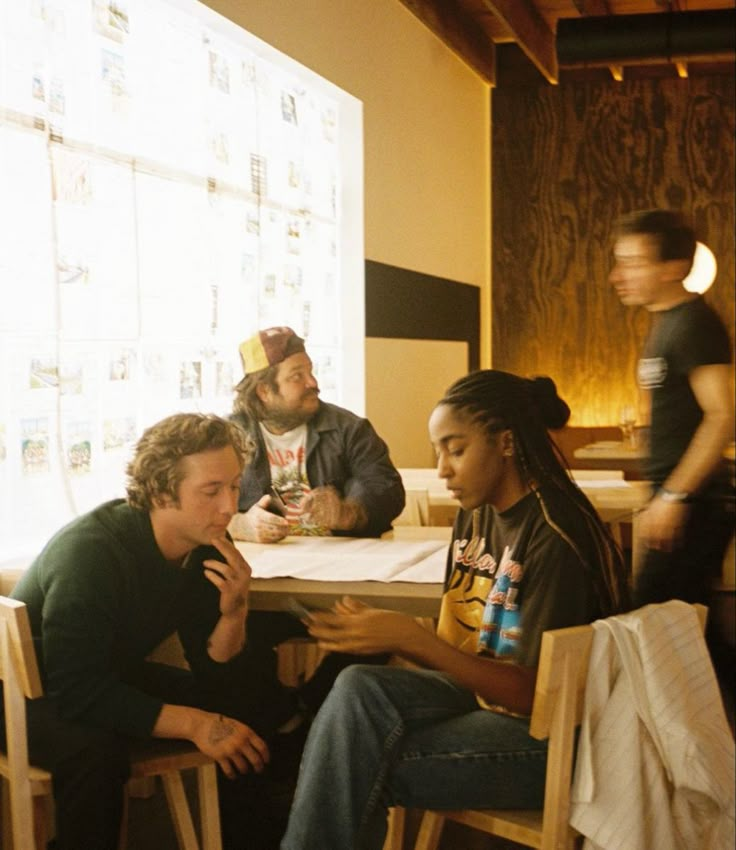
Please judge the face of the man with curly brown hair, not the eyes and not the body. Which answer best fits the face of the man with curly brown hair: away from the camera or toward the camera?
toward the camera

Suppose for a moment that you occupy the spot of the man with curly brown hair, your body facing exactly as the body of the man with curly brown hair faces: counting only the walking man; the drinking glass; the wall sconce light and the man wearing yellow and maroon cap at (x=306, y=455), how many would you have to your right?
0

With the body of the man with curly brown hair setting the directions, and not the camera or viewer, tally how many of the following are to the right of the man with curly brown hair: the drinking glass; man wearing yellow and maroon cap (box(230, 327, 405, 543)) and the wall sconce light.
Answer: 0

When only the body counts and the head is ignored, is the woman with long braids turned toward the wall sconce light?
no

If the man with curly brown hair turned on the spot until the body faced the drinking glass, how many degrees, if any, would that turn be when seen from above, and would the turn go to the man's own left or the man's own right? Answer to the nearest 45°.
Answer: approximately 90° to the man's own left

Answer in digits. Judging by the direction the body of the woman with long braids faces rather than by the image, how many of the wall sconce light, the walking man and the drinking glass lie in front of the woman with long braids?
0

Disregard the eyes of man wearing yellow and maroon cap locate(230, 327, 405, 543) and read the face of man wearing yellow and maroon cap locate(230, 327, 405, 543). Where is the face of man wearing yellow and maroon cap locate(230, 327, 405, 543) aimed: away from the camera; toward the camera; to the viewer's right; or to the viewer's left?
to the viewer's right

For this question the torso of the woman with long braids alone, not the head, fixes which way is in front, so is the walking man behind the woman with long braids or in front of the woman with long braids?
behind

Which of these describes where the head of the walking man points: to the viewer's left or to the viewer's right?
to the viewer's left

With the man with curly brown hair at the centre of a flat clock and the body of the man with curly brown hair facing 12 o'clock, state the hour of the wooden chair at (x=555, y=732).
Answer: The wooden chair is roughly at 12 o'clock from the man with curly brown hair.

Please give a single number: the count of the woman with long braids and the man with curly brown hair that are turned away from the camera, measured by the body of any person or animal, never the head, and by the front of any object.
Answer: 0

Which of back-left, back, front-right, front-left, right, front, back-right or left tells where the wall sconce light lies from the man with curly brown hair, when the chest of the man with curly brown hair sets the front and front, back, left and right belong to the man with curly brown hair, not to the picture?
left

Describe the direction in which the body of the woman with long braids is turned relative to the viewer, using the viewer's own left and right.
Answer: facing the viewer and to the left of the viewer

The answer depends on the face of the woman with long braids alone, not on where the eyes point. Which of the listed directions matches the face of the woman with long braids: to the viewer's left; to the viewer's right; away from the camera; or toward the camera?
to the viewer's left

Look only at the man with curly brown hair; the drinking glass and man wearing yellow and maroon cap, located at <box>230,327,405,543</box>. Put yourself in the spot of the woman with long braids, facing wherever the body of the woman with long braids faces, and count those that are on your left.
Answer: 0
